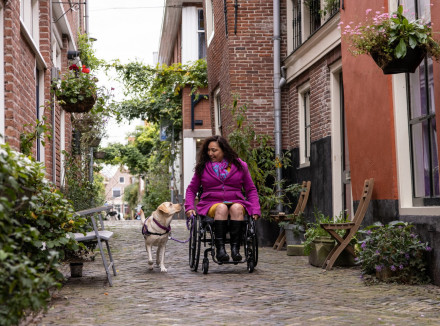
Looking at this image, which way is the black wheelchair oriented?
toward the camera

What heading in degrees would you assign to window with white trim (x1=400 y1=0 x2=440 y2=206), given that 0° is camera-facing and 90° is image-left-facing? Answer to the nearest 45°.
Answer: approximately 45°

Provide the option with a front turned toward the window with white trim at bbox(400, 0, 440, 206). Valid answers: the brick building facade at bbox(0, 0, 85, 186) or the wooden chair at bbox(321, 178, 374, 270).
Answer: the brick building facade

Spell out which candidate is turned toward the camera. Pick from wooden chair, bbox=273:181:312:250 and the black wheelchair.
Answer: the black wheelchair

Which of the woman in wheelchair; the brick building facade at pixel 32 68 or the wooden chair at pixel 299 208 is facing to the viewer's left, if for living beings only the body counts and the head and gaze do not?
the wooden chair

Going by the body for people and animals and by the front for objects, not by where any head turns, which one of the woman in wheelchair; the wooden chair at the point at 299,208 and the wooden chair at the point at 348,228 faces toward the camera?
the woman in wheelchair

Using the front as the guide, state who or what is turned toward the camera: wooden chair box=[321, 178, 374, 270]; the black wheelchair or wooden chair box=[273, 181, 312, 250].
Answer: the black wheelchair

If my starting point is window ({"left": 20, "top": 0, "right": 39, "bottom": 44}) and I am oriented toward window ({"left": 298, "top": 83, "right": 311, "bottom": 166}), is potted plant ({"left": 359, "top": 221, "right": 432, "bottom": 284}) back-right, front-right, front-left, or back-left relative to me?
front-right

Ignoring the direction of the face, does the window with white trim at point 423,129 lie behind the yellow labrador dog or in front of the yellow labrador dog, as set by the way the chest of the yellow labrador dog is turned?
in front

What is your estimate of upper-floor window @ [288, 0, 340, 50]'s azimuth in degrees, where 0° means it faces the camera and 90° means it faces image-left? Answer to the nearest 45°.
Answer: approximately 45°

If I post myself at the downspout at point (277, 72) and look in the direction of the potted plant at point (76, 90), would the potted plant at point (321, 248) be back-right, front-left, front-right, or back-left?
front-left

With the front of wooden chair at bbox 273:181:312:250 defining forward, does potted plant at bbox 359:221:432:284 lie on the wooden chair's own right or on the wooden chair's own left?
on the wooden chair's own left

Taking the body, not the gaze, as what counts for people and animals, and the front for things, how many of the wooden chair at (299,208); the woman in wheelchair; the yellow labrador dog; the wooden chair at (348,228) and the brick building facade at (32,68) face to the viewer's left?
2
